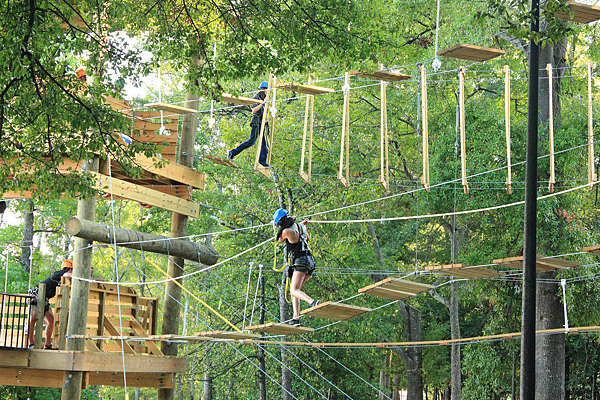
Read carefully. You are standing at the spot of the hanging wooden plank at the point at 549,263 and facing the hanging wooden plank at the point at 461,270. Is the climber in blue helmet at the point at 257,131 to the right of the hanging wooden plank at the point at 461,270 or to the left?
right

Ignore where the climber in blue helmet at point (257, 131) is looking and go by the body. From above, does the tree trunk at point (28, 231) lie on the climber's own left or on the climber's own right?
on the climber's own left

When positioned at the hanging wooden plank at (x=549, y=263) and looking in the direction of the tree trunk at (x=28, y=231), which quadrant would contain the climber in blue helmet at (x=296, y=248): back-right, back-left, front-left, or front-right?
front-left

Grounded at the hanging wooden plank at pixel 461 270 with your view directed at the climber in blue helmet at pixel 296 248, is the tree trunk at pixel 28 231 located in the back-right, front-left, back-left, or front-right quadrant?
front-right

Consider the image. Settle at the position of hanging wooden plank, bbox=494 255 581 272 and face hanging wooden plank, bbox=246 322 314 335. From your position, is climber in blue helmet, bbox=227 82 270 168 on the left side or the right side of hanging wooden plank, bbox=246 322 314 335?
right
